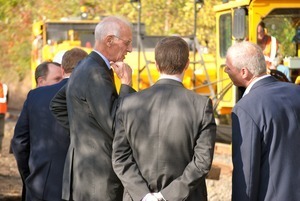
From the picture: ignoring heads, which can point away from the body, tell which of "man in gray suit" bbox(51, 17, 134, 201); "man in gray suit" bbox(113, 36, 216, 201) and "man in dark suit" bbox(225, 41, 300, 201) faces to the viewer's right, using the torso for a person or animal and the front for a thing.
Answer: "man in gray suit" bbox(51, 17, 134, 201)

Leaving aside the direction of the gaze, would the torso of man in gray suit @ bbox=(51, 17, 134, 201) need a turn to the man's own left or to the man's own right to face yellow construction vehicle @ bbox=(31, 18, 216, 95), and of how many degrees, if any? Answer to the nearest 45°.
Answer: approximately 90° to the man's own left

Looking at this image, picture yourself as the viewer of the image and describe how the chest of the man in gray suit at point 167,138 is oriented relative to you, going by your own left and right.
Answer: facing away from the viewer

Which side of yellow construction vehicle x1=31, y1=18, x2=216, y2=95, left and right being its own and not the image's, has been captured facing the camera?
right

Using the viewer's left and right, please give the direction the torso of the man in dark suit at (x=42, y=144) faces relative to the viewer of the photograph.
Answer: facing away from the viewer and to the right of the viewer

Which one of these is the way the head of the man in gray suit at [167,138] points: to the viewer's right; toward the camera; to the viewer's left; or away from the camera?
away from the camera

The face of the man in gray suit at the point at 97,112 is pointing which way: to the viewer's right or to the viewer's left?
to the viewer's right

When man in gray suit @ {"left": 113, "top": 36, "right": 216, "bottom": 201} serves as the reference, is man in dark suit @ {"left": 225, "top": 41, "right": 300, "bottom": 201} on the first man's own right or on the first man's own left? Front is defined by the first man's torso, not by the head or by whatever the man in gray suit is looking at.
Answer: on the first man's own right

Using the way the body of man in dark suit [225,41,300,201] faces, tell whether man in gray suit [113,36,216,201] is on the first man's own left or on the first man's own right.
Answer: on the first man's own left

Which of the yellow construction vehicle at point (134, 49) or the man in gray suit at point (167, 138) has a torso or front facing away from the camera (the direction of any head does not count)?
the man in gray suit

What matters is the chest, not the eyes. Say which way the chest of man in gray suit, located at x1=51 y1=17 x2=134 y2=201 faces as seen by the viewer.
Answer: to the viewer's right
